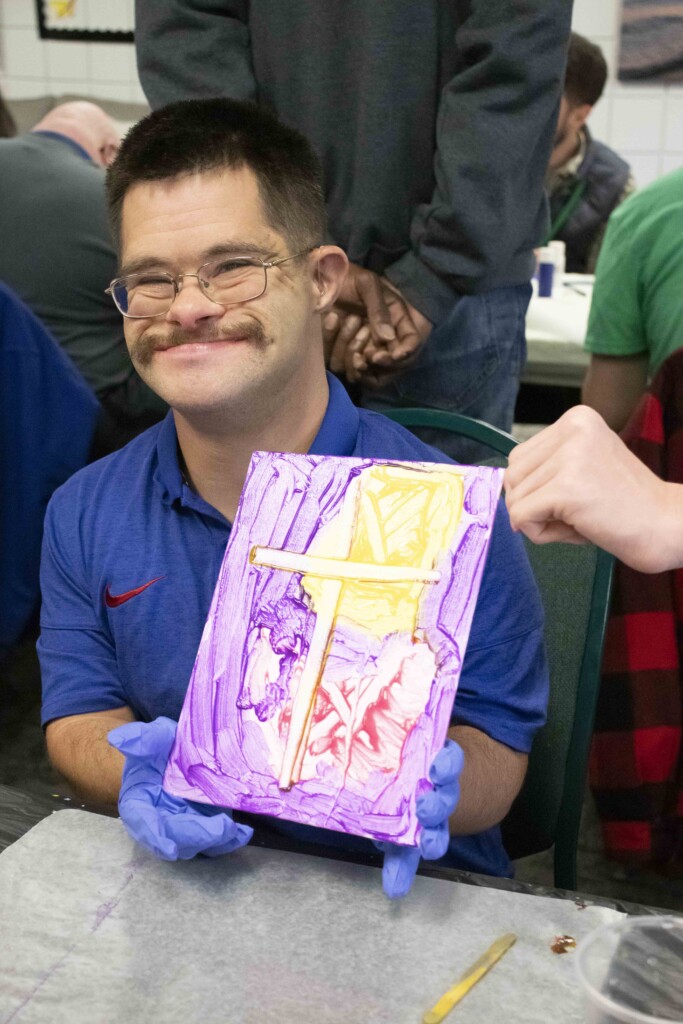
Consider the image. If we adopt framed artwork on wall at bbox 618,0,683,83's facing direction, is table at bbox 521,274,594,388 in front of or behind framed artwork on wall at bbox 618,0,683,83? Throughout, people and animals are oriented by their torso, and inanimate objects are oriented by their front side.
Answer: in front

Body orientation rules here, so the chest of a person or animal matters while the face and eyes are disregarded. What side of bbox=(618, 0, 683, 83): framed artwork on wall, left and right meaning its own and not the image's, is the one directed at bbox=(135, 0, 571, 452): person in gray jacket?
front

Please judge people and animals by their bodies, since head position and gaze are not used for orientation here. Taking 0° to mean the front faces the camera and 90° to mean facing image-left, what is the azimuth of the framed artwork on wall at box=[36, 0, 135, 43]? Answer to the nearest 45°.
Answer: approximately 0°

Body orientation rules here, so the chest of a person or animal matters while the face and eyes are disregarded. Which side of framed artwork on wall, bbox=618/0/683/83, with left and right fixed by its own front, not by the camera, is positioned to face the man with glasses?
front
